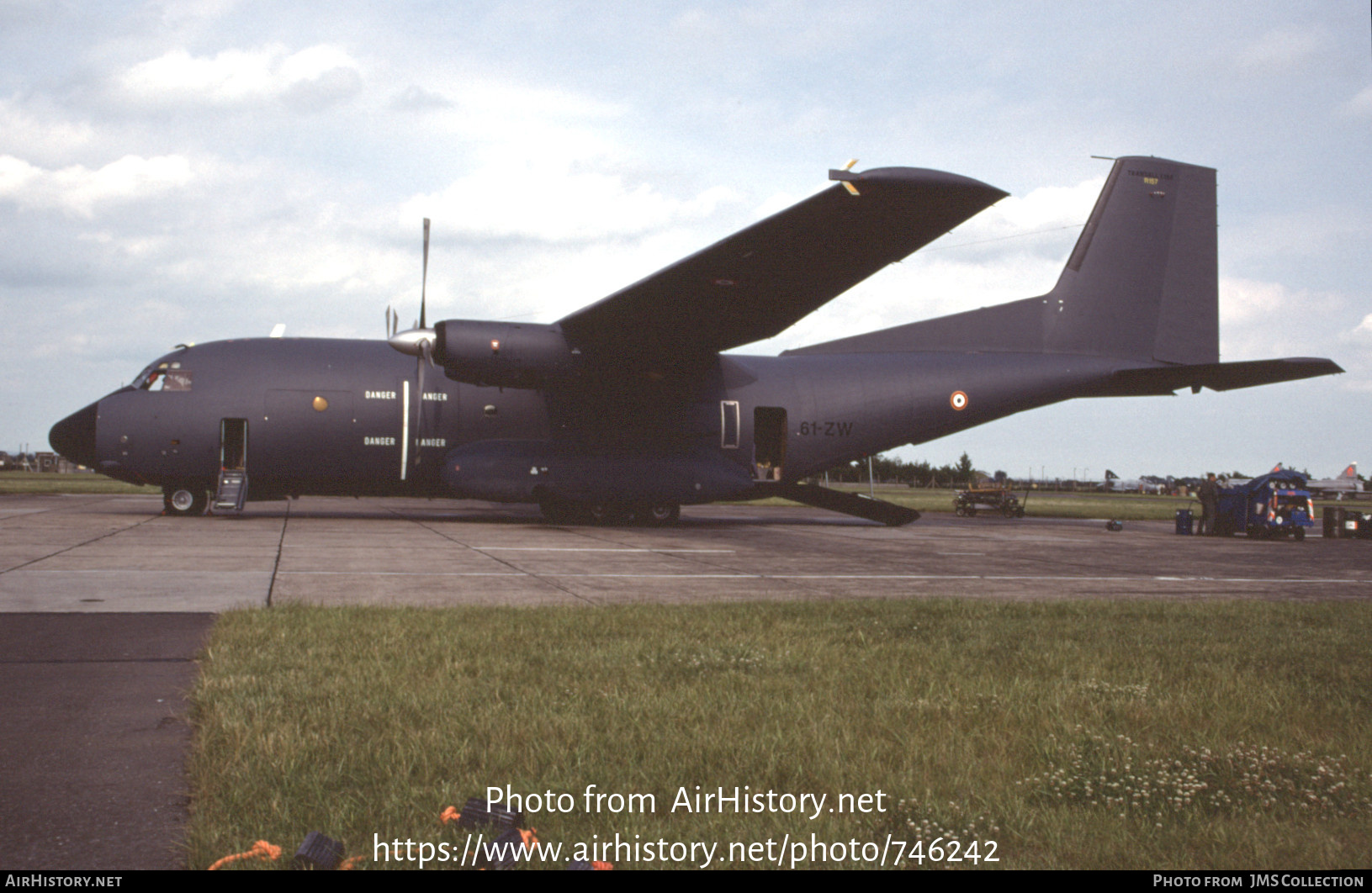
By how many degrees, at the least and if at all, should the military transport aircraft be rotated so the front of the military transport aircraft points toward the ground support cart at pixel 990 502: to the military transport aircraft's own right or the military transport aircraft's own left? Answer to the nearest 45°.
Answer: approximately 135° to the military transport aircraft's own right

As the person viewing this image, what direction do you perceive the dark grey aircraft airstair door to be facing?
facing the viewer and to the left of the viewer

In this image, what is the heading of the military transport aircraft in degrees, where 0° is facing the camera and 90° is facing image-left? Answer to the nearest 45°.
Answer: approximately 90°

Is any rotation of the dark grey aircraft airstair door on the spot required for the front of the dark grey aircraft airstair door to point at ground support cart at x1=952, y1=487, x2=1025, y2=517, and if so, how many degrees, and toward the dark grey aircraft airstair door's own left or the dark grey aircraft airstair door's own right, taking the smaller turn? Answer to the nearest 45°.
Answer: approximately 135° to the dark grey aircraft airstair door's own left

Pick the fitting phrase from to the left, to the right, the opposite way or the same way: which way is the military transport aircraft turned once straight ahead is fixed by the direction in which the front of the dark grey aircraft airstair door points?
to the right

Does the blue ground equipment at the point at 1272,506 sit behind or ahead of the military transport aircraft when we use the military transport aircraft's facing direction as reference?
behind
